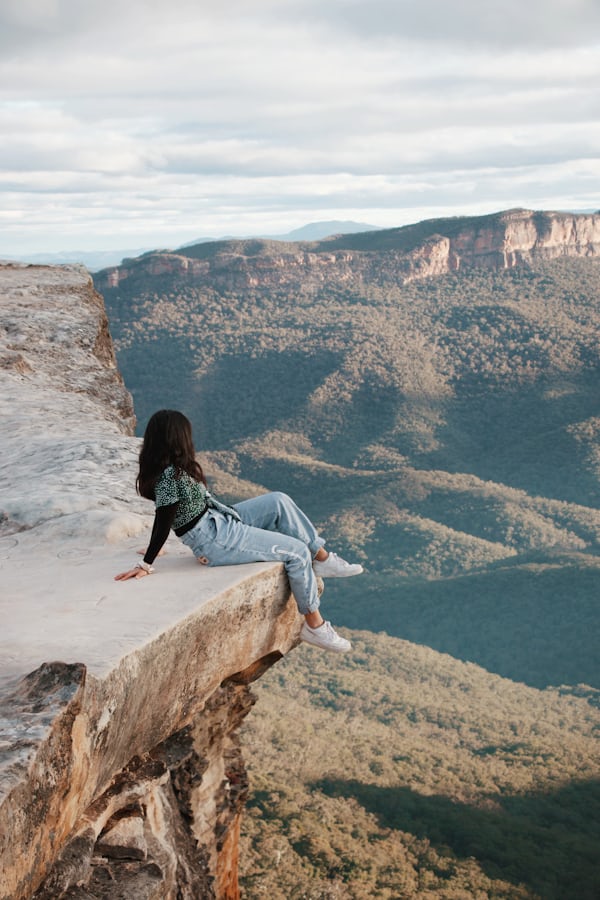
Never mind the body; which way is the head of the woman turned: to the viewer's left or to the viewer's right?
to the viewer's right

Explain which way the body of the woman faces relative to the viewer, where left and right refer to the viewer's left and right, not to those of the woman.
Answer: facing to the right of the viewer
